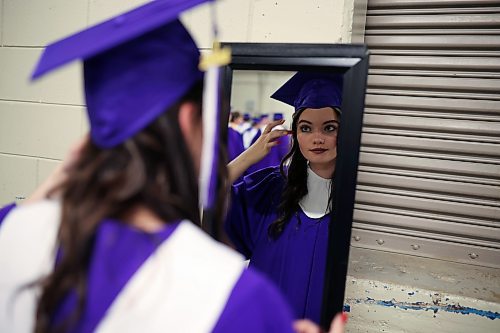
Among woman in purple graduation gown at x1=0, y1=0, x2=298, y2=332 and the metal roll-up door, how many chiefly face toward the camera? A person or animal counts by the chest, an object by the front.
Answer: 1

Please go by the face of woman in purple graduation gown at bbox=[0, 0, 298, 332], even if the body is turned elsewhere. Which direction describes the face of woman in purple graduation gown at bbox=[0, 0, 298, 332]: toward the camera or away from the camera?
away from the camera

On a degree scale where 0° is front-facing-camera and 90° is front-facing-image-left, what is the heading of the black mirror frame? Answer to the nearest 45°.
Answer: approximately 0°

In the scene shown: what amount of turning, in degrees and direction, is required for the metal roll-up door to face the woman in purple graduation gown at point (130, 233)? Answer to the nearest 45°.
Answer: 0° — it already faces them

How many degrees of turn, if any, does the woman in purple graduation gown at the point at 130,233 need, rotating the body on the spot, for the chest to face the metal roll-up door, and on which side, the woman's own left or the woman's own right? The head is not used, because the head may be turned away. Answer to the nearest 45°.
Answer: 0° — they already face it

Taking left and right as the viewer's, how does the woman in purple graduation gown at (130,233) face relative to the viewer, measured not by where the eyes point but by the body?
facing away from the viewer and to the right of the viewer

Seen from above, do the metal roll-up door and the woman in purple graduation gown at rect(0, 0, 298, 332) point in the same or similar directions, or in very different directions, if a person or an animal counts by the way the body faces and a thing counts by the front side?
very different directions
